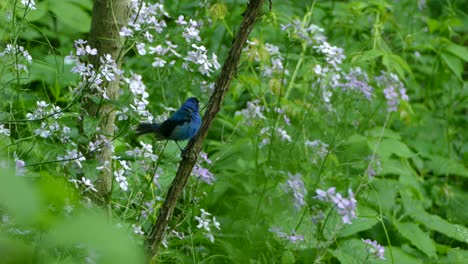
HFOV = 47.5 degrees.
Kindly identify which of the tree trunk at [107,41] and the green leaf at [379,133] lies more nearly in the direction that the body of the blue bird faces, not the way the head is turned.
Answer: the green leaf

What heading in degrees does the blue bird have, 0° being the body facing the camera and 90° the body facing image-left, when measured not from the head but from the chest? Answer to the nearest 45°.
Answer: approximately 270°

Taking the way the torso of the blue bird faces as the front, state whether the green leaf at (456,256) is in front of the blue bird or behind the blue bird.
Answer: in front

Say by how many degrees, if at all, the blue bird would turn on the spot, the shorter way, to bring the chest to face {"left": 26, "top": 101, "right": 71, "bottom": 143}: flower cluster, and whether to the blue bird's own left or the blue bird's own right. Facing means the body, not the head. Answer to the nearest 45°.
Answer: approximately 180°

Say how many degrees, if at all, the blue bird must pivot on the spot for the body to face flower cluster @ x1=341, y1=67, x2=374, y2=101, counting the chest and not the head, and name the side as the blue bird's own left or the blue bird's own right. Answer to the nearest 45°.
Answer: approximately 45° to the blue bird's own left

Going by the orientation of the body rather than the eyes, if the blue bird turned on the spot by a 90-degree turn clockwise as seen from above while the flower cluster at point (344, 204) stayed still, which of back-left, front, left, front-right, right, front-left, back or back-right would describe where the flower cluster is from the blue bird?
front-left
